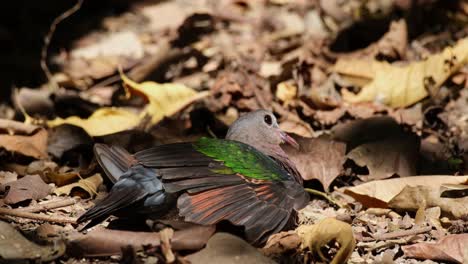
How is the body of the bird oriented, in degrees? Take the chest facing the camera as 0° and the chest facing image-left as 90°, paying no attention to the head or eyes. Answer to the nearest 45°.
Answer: approximately 270°

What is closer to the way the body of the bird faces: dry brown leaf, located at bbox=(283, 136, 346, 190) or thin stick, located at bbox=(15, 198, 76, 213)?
the dry brown leaf

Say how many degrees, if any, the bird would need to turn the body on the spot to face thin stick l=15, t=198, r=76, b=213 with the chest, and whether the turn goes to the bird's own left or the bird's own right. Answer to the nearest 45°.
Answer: approximately 180°

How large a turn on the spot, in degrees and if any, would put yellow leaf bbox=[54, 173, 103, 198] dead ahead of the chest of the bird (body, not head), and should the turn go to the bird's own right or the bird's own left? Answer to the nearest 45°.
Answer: approximately 135° to the bird's own left

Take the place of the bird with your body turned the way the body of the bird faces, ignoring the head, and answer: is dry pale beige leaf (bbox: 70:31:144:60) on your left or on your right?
on your left

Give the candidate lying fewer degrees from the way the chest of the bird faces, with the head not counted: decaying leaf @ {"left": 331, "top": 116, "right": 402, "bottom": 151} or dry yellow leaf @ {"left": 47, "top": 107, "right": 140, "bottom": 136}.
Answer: the decaying leaf

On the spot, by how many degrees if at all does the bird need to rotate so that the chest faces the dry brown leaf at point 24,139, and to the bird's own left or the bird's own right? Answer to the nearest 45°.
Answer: approximately 135° to the bird's own left

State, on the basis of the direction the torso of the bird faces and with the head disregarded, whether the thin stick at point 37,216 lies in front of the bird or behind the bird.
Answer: behind

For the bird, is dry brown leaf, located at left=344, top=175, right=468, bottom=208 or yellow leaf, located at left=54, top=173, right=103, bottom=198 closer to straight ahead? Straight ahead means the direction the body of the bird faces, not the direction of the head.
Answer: the dry brown leaf

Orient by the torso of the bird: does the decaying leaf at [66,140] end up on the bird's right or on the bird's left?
on the bird's left

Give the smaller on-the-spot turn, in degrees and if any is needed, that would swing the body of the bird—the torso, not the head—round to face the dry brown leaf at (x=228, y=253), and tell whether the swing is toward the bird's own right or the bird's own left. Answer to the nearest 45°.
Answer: approximately 90° to the bird's own right
